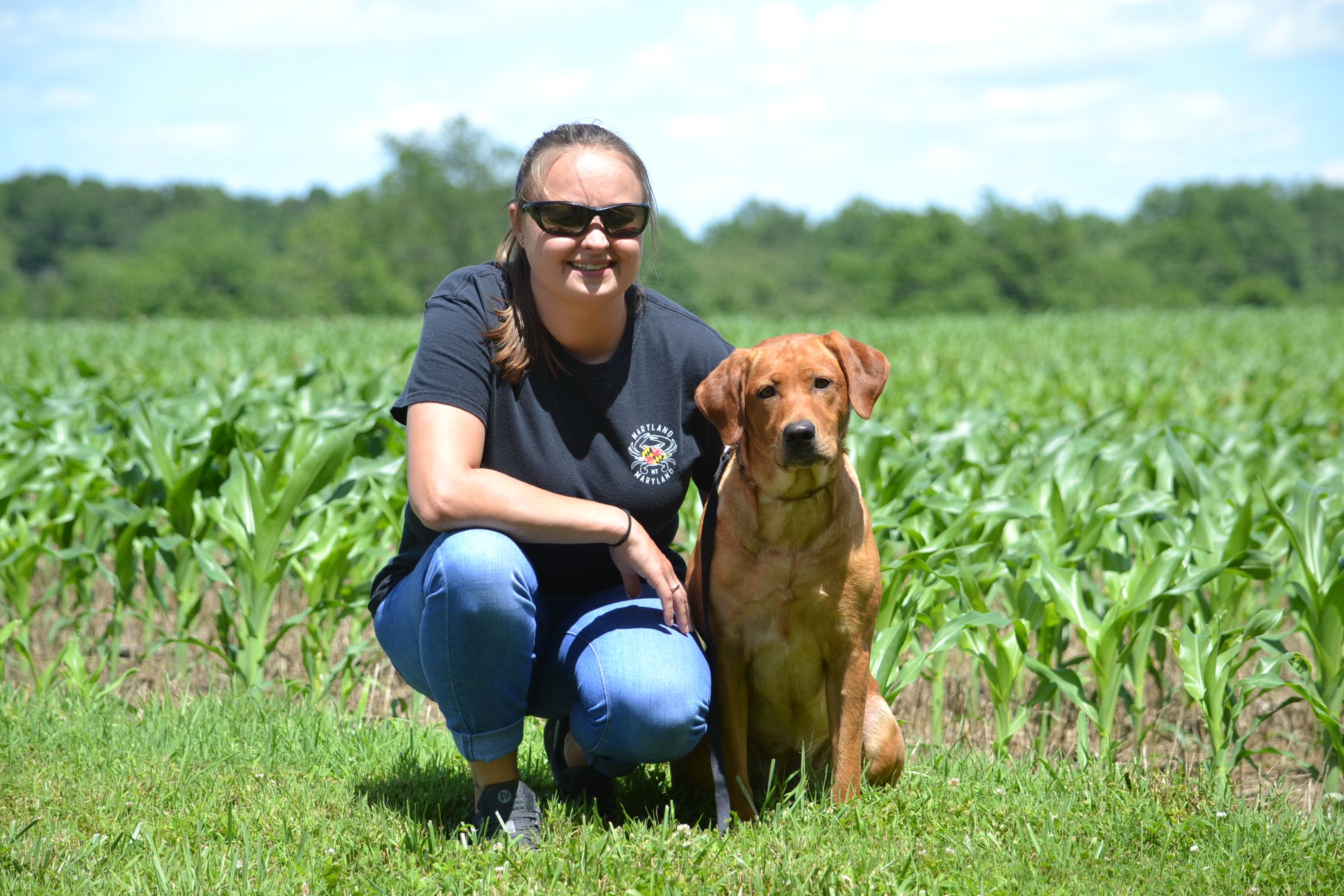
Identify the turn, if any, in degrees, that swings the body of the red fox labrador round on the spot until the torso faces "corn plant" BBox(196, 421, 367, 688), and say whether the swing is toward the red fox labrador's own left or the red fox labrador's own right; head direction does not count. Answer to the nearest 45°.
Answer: approximately 135° to the red fox labrador's own right

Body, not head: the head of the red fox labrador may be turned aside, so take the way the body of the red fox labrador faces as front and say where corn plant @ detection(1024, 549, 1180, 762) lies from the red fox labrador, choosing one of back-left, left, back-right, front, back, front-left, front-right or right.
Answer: back-left

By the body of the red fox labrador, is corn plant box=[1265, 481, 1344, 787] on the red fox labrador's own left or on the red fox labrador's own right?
on the red fox labrador's own left

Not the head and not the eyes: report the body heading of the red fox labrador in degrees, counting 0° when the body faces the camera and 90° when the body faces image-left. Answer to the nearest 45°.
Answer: approximately 0°
